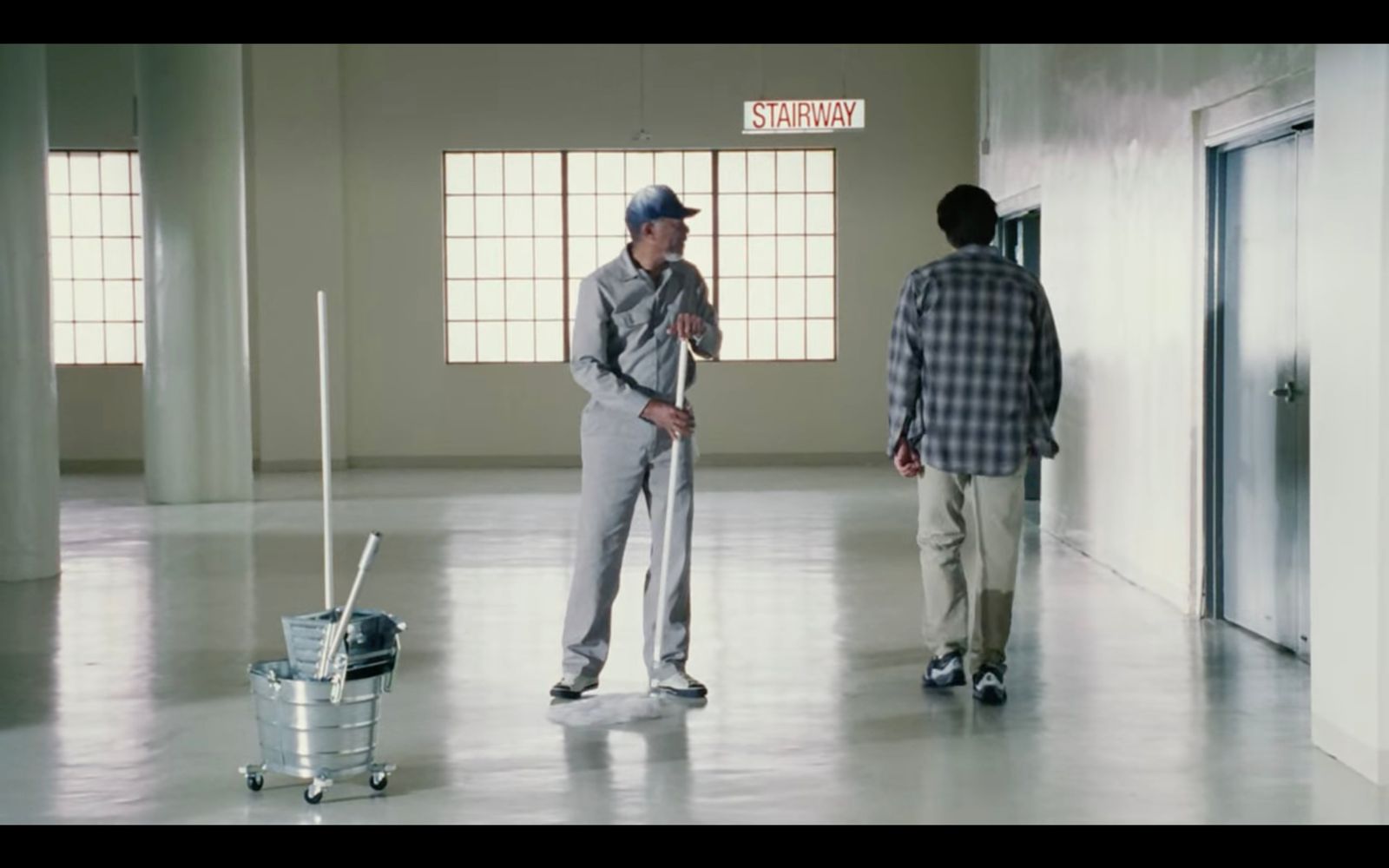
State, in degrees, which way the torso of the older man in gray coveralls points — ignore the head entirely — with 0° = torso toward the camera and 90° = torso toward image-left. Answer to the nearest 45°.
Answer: approximately 315°

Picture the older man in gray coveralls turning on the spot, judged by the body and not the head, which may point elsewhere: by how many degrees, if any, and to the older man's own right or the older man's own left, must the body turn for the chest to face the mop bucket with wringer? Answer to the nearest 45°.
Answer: approximately 90° to the older man's own right

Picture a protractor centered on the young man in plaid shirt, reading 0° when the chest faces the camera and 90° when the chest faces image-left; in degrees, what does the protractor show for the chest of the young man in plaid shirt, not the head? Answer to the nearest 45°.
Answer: approximately 180°

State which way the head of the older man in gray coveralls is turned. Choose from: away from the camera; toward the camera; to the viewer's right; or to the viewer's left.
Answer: to the viewer's right

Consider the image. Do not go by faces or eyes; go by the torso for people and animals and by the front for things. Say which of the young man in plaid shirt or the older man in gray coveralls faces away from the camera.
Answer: the young man in plaid shirt

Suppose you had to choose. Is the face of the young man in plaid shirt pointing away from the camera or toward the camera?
away from the camera

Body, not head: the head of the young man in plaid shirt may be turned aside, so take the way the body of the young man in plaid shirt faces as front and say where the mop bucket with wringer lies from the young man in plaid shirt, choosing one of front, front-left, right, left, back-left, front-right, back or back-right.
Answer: back-left

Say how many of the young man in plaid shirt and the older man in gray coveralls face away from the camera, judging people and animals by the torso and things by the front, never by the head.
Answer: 1
